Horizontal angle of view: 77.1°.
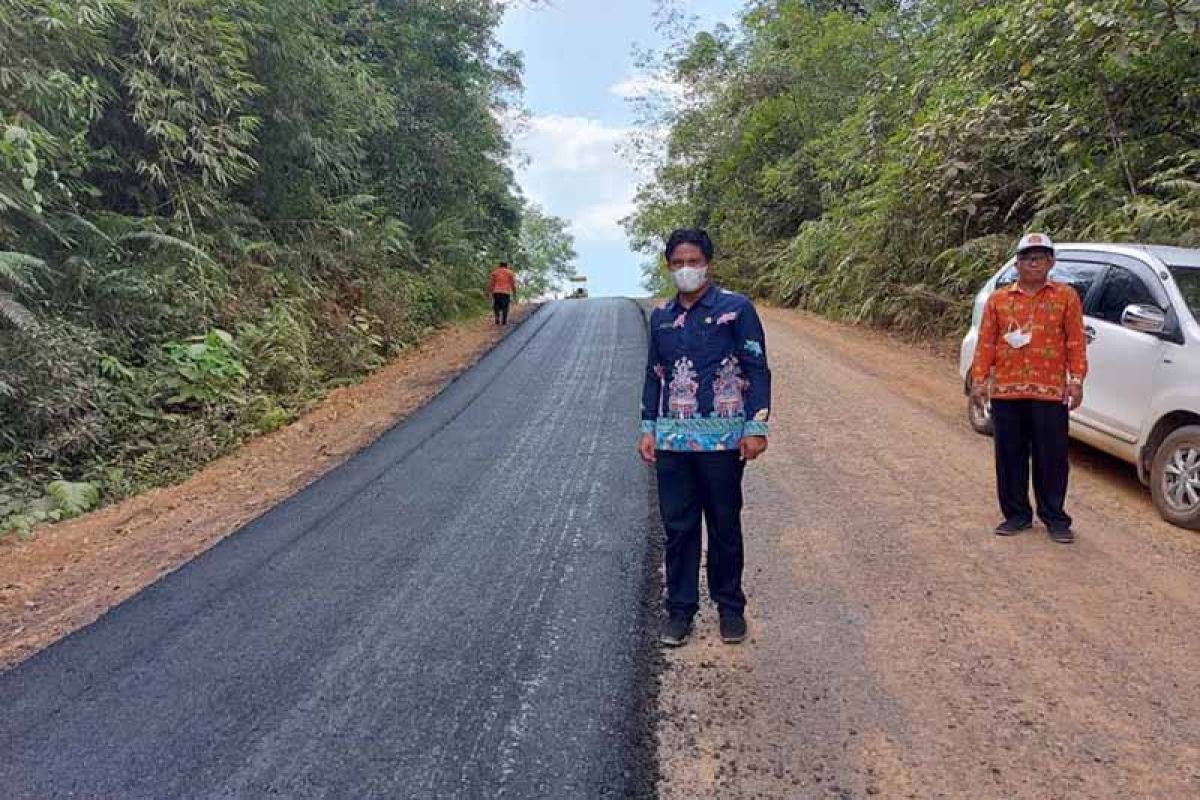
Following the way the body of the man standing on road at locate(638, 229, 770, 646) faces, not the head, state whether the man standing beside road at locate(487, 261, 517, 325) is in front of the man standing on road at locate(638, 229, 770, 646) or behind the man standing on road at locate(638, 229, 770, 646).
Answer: behind

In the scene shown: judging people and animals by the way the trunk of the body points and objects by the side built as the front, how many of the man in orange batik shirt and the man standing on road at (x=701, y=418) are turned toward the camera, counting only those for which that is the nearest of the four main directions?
2

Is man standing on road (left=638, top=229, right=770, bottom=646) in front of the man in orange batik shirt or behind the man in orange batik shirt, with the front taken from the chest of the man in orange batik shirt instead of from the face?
in front

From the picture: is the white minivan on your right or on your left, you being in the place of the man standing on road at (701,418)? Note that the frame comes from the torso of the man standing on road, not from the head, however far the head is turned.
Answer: on your left

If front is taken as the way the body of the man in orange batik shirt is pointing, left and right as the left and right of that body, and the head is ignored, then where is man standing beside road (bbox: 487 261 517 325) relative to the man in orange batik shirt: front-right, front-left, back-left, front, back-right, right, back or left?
back-right

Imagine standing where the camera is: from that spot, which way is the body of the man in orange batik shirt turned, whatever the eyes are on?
toward the camera

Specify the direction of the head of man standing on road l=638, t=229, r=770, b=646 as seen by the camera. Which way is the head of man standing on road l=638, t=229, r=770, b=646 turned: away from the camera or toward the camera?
toward the camera

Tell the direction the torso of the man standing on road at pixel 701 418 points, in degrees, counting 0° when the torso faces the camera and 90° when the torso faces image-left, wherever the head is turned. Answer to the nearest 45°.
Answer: approximately 0°

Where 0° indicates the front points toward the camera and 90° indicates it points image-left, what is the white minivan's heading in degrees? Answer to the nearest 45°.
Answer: approximately 315°

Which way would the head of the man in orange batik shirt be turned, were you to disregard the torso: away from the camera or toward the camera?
toward the camera

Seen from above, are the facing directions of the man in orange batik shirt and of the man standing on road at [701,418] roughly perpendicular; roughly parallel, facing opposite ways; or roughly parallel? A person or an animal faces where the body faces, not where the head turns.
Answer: roughly parallel

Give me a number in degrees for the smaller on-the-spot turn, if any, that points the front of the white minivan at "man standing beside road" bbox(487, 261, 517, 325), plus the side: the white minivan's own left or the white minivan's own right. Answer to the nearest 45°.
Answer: approximately 180°
